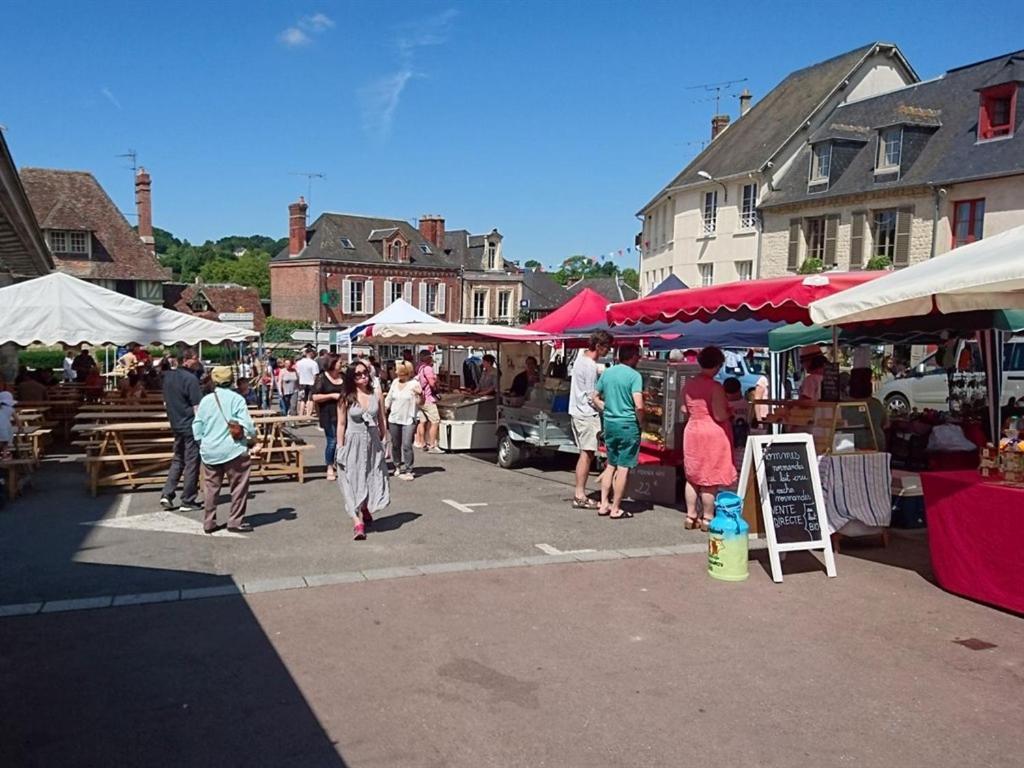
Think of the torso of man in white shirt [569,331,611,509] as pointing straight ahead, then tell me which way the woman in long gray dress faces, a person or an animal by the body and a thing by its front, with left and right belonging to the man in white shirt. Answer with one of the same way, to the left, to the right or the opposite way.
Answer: to the right

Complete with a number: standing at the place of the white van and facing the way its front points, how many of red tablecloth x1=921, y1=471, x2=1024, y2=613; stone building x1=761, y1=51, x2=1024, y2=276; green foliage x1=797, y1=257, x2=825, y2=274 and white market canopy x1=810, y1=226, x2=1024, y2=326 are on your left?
2

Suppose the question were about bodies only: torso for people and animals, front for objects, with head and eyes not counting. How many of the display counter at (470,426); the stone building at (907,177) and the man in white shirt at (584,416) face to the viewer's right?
1

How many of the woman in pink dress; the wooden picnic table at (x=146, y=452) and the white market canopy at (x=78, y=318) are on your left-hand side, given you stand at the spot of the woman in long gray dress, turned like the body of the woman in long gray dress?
1

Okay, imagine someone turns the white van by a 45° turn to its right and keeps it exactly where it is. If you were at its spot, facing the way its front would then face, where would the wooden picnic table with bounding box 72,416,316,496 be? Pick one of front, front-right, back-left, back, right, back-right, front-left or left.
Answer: left

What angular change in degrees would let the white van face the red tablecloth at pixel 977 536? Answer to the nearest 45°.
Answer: approximately 90° to its left

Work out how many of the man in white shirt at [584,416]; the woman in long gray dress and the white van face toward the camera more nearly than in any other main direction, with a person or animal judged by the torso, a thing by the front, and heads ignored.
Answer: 1

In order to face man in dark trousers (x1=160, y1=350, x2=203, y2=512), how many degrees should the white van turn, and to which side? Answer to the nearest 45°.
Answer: approximately 45° to its left

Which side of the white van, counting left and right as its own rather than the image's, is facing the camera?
left

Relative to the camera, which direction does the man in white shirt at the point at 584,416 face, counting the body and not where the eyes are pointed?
to the viewer's right

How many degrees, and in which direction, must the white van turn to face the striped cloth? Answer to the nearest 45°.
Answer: approximately 90° to its left

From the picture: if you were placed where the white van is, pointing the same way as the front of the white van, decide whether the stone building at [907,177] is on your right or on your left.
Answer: on your right

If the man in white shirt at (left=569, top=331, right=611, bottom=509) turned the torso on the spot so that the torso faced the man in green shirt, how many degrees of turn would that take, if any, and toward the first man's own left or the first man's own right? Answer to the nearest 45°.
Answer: approximately 45° to the first man's own right

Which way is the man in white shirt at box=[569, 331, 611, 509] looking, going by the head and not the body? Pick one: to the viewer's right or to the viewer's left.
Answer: to the viewer's right

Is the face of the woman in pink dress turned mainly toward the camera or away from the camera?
away from the camera

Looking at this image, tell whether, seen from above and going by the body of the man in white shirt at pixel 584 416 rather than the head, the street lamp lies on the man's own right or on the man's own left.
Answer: on the man's own left

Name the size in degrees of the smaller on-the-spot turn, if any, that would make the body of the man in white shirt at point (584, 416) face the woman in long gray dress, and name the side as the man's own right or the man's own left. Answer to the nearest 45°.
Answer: approximately 135° to the man's own right

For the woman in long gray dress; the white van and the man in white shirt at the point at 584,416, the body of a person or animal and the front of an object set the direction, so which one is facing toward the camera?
the woman in long gray dress

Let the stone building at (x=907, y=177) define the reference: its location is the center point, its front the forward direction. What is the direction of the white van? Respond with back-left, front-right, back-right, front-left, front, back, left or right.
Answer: front-left

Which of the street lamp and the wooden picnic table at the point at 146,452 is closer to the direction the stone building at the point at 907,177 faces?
the wooden picnic table
